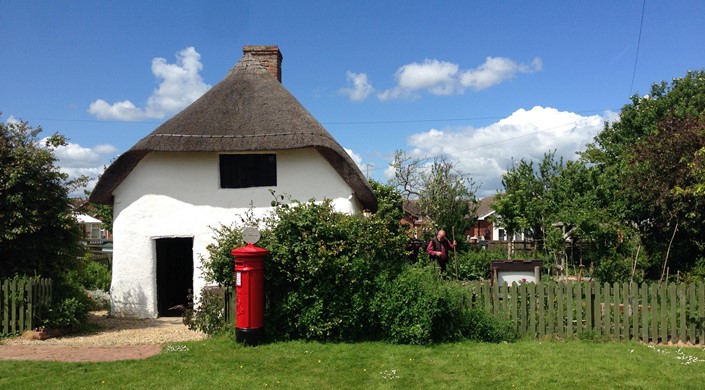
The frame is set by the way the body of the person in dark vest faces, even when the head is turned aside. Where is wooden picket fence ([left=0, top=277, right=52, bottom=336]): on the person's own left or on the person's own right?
on the person's own right

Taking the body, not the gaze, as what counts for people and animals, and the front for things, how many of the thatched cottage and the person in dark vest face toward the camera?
2

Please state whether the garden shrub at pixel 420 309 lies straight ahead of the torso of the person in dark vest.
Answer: yes

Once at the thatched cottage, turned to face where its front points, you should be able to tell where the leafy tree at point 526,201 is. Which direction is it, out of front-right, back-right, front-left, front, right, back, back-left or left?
back-left

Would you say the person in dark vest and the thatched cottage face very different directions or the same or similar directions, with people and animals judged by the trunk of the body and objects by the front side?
same or similar directions

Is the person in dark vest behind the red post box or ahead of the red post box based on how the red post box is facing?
behind

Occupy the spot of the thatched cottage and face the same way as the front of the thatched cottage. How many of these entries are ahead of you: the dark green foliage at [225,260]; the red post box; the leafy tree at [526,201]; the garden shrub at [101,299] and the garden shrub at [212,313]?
3

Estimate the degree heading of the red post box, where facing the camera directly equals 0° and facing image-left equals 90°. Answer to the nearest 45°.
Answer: approximately 45°

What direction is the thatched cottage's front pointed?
toward the camera

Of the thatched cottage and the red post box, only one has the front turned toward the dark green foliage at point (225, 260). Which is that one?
the thatched cottage

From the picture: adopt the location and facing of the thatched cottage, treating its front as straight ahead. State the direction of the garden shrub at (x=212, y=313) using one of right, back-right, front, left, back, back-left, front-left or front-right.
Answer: front

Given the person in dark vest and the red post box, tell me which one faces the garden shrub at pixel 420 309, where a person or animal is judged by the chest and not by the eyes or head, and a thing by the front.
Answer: the person in dark vest

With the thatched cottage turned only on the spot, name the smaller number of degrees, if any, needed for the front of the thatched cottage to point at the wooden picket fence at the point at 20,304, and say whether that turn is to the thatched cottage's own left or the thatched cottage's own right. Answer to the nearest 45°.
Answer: approximately 45° to the thatched cottage's own right
